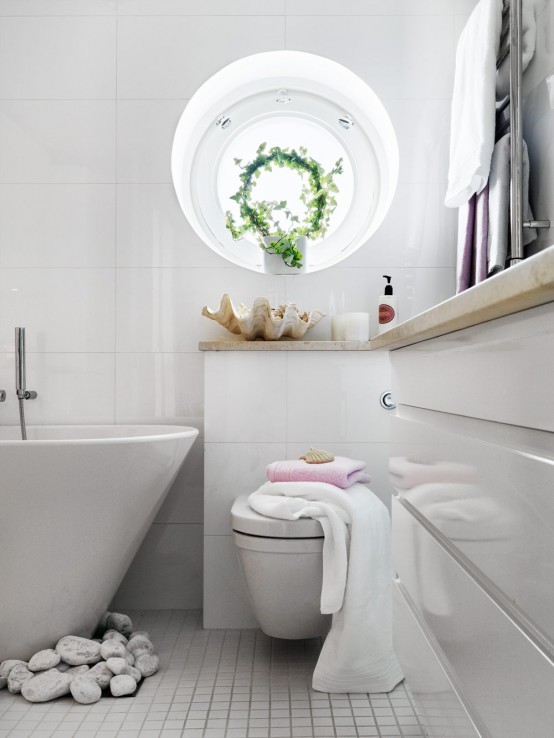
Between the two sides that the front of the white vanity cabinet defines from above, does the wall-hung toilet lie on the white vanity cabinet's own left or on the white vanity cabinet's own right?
on the white vanity cabinet's own right

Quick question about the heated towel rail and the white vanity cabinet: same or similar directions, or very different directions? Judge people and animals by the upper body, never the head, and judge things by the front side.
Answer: same or similar directions

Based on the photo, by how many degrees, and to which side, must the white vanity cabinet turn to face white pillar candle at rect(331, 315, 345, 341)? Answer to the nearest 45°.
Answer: approximately 90° to its right

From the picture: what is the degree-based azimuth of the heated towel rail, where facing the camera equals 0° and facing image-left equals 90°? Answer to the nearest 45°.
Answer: approximately 90°

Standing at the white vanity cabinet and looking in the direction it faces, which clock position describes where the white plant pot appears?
The white plant pot is roughly at 2 o'clock from the white vanity cabinet.

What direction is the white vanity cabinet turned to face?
to the viewer's left

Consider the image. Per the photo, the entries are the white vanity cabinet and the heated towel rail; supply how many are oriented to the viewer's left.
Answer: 2

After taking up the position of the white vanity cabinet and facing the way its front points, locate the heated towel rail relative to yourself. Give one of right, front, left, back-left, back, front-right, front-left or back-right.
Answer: right

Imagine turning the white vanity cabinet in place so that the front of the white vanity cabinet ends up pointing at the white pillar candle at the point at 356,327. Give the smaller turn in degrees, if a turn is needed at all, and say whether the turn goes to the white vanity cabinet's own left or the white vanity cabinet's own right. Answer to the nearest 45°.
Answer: approximately 90° to the white vanity cabinet's own right

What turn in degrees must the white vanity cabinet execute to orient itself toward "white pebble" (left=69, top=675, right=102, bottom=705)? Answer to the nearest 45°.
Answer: approximately 45° to its right

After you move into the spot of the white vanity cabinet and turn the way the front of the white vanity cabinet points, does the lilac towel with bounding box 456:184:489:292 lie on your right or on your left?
on your right

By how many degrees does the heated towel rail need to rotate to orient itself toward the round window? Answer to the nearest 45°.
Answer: approximately 45° to its right
